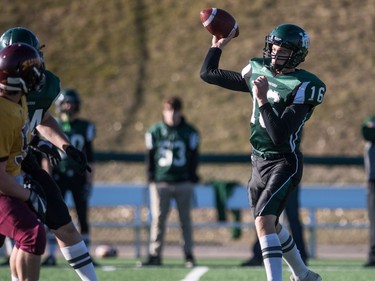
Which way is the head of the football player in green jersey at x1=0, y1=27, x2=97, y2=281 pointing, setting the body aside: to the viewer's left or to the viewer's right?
to the viewer's right

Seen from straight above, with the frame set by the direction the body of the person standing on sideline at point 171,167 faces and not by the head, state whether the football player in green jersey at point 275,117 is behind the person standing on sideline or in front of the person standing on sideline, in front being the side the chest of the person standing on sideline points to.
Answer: in front

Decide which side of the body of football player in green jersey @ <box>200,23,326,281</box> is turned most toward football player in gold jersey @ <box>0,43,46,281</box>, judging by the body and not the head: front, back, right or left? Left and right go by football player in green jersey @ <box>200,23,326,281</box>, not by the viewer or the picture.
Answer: front

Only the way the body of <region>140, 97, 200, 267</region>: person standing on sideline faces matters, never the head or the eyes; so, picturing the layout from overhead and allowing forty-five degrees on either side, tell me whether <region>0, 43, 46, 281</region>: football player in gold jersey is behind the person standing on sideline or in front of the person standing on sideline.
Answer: in front

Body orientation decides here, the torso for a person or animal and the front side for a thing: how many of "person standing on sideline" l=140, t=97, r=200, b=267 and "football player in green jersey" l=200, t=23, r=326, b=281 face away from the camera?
0

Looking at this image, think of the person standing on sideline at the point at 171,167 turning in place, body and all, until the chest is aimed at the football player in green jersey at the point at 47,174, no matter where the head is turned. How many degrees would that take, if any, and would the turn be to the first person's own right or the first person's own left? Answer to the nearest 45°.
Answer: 0° — they already face them

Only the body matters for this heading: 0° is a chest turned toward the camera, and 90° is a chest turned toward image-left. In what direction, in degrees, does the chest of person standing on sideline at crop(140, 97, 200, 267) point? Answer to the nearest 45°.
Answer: approximately 0°

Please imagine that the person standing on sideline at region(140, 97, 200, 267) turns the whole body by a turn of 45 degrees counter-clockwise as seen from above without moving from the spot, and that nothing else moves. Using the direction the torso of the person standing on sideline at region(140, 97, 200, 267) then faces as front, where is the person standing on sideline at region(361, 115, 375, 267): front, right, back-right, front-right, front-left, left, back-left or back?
front-left

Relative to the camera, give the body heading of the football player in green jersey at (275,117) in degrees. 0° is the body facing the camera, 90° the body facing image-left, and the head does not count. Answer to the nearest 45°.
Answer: approximately 45°
